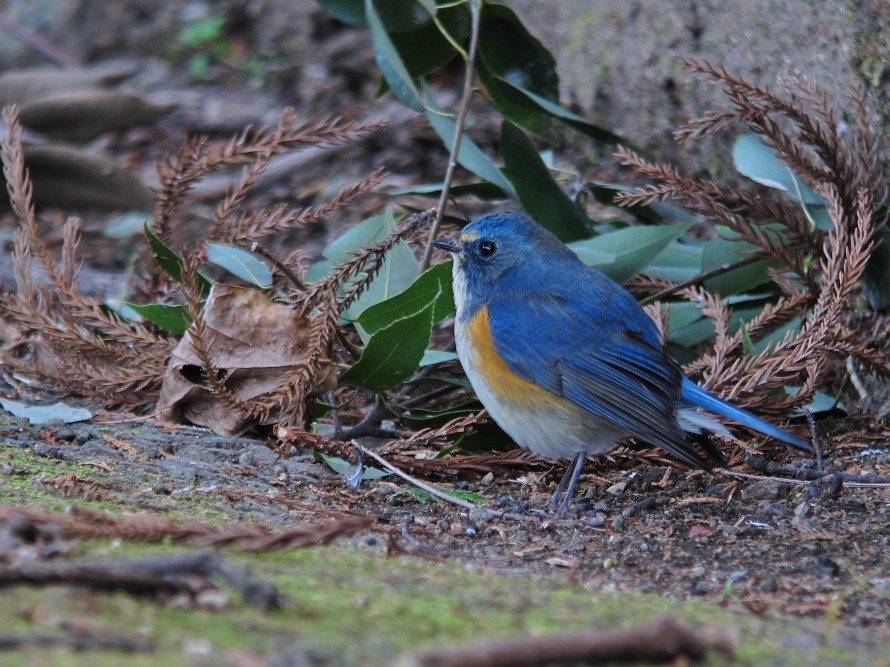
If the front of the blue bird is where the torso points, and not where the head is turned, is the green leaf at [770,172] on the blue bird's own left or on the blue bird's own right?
on the blue bird's own right

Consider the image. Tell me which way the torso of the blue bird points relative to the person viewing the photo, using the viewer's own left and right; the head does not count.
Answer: facing to the left of the viewer

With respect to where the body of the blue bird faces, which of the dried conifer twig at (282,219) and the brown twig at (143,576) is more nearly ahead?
the dried conifer twig

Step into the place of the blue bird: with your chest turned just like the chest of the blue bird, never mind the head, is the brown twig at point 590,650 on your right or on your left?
on your left

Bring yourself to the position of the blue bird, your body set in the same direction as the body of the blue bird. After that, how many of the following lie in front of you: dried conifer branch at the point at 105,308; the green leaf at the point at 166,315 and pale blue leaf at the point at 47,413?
3

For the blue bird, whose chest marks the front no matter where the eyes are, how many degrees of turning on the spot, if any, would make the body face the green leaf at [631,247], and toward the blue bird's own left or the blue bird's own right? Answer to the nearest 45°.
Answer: approximately 90° to the blue bird's own right

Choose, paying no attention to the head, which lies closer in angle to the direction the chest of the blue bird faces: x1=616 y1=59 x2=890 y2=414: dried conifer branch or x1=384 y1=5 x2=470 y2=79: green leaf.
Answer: the green leaf
